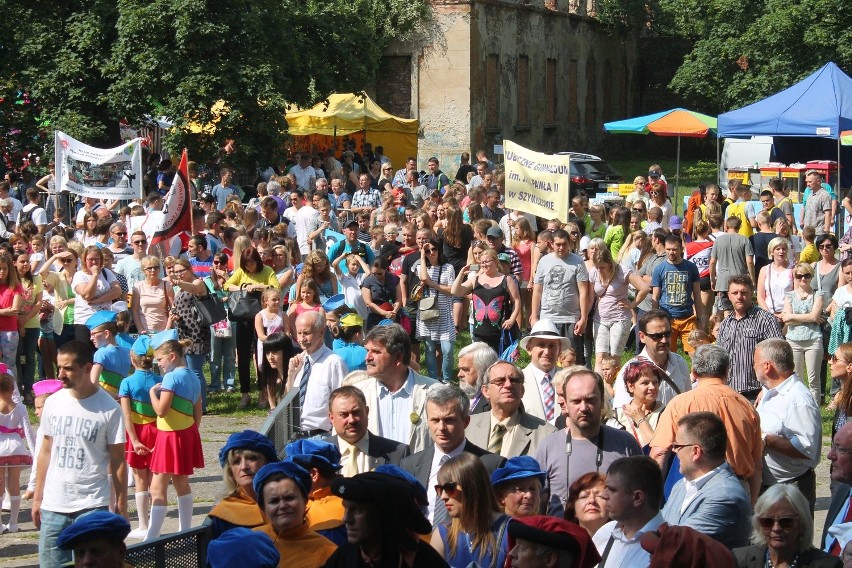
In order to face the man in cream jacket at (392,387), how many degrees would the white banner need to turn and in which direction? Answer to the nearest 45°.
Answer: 0° — it already faces them

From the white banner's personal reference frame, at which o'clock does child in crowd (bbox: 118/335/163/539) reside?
The child in crowd is roughly at 12 o'clock from the white banner.

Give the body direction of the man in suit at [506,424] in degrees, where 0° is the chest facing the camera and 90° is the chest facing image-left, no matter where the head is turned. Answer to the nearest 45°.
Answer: approximately 0°

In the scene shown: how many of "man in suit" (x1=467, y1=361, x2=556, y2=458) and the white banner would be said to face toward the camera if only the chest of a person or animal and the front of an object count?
2

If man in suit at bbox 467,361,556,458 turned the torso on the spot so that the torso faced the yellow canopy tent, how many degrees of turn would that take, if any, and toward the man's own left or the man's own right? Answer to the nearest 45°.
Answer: approximately 180°

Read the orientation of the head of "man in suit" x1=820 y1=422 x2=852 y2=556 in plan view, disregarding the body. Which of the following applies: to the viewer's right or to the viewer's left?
to the viewer's left

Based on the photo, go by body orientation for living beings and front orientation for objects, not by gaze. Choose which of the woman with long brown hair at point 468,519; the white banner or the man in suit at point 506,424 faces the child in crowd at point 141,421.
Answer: the white banner

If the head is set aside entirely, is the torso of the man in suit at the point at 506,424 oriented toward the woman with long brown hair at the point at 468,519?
yes
